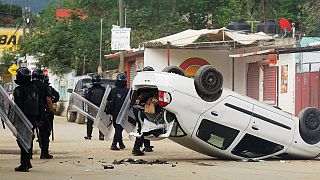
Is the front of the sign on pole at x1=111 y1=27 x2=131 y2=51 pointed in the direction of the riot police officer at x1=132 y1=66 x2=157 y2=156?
yes

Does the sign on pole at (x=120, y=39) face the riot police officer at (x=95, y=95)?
yes

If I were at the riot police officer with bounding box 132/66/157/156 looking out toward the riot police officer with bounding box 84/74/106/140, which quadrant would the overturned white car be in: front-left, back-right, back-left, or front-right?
back-right

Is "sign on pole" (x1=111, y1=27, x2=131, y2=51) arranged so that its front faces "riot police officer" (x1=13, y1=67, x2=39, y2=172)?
yes

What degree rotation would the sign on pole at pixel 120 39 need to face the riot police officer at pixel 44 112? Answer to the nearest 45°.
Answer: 0° — it already faces them

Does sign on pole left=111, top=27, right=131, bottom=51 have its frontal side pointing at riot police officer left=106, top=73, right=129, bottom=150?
yes

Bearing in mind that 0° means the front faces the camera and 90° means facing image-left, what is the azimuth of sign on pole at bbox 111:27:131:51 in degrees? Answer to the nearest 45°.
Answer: approximately 0°

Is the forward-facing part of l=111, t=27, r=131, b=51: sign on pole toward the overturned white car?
yes
